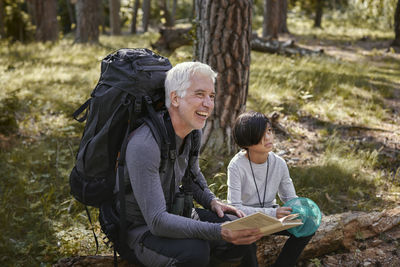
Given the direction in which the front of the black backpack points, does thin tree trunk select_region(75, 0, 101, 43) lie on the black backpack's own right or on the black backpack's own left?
on the black backpack's own right

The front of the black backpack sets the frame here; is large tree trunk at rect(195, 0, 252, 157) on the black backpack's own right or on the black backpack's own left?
on the black backpack's own right

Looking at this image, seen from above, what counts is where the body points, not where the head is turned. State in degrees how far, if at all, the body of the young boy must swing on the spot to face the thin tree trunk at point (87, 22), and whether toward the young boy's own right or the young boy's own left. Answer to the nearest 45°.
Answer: approximately 180°

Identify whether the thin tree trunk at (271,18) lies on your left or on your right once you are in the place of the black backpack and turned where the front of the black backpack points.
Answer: on your right

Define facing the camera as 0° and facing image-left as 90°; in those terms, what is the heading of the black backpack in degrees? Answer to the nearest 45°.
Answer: approximately 90°

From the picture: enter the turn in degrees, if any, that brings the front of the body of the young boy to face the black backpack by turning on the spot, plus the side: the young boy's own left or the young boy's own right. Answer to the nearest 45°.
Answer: approximately 90° to the young boy's own right

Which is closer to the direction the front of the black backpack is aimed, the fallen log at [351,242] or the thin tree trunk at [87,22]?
the thin tree trunk

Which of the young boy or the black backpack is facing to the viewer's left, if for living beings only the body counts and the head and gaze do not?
the black backpack

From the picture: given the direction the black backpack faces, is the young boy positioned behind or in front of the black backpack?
behind

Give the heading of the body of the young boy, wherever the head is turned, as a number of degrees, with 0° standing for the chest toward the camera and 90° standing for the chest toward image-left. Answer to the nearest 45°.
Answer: approximately 315°

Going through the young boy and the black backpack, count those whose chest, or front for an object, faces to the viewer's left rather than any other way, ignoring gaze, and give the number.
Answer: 1
